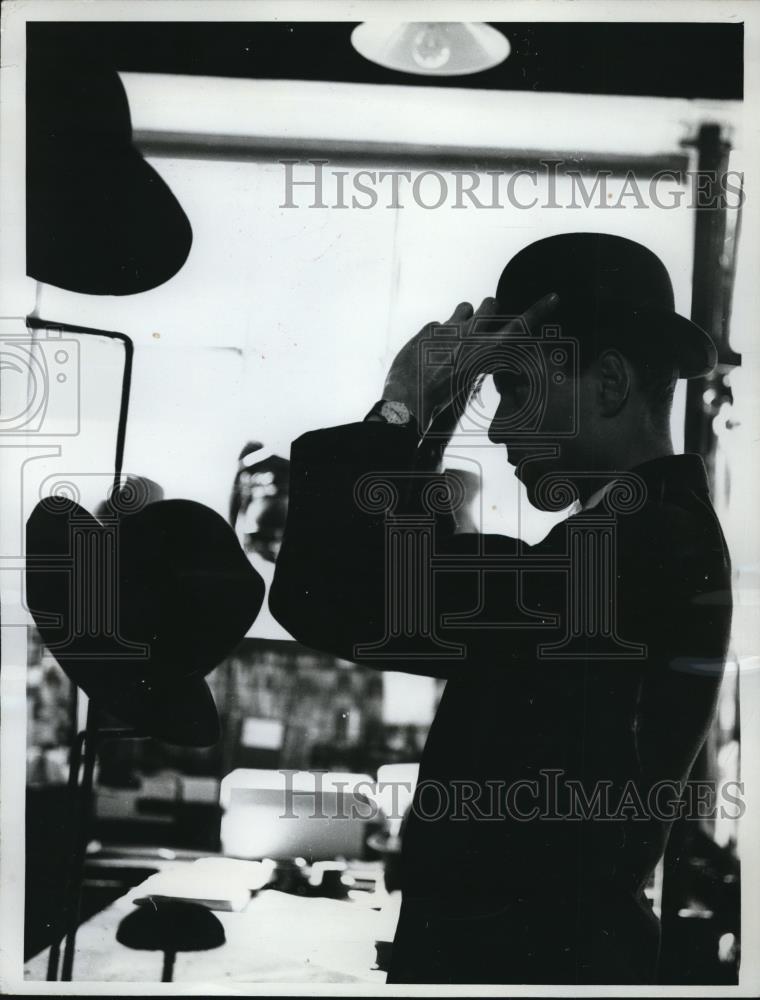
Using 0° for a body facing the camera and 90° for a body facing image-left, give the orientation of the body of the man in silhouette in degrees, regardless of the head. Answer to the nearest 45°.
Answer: approximately 90°

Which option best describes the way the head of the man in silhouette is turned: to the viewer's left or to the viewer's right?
to the viewer's left
